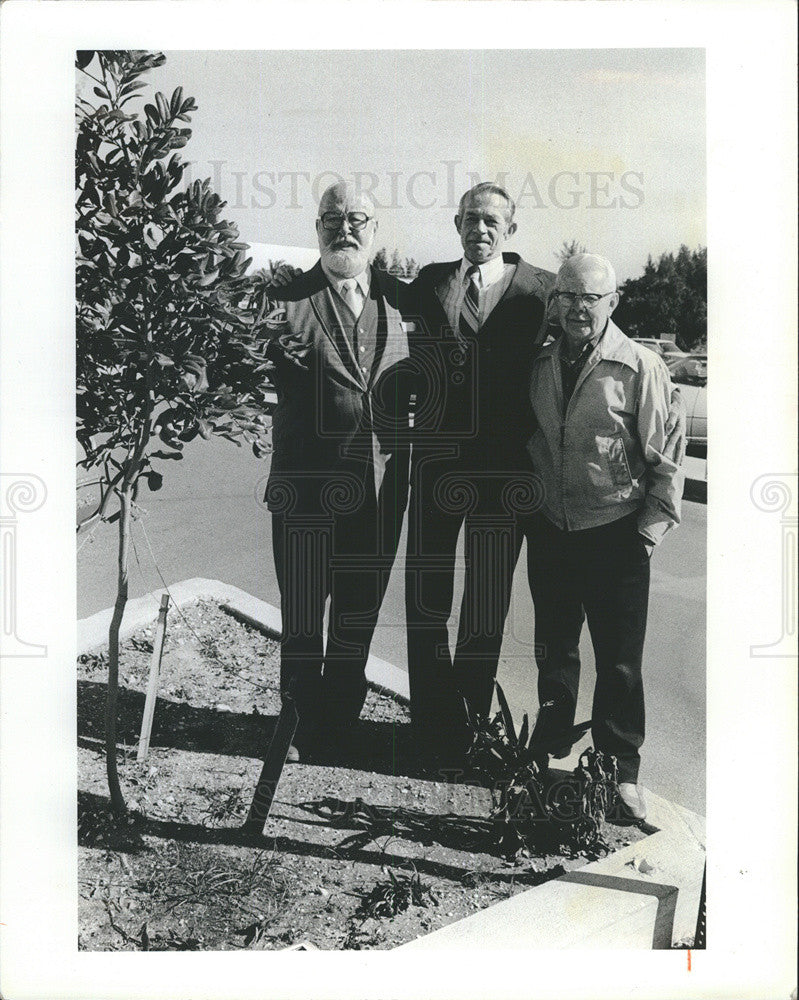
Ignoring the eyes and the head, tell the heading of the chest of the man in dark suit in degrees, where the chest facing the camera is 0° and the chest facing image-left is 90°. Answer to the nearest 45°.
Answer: approximately 0°

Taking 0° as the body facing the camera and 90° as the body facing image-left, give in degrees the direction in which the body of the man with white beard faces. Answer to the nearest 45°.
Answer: approximately 0°

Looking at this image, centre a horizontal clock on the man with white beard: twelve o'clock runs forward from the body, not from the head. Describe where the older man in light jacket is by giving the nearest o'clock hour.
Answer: The older man in light jacket is roughly at 9 o'clock from the man with white beard.

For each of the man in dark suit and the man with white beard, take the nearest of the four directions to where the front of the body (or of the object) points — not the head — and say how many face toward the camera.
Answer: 2
